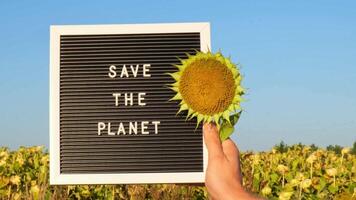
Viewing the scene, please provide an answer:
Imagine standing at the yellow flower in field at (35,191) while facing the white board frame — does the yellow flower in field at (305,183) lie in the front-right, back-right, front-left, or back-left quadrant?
front-left

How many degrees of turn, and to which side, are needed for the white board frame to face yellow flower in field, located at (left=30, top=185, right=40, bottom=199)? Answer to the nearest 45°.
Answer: approximately 180°

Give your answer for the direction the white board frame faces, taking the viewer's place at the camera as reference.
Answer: facing the viewer

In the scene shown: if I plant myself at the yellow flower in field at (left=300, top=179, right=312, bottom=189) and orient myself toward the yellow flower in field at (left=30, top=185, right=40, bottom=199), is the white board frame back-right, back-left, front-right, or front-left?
front-left

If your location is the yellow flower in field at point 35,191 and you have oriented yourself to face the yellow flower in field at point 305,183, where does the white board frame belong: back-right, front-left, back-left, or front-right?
front-right
